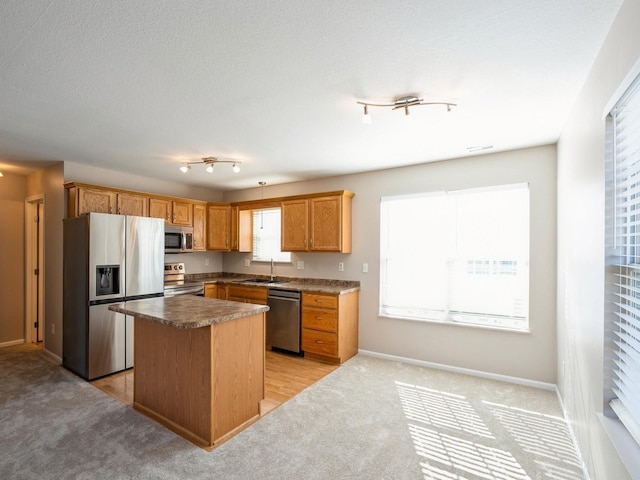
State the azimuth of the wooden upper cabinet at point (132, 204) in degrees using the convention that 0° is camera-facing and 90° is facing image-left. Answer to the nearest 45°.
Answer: approximately 315°

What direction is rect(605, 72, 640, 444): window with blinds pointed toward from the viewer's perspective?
to the viewer's left

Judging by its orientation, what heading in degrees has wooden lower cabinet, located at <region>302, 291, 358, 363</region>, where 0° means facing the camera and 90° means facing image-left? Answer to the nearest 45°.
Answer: approximately 45°

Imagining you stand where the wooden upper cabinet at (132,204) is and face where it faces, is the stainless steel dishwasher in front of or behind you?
in front

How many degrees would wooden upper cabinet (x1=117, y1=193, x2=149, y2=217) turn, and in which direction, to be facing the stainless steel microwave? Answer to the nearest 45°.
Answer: approximately 45° to its left

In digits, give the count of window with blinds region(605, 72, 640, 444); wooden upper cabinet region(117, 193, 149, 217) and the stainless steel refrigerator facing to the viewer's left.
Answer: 1

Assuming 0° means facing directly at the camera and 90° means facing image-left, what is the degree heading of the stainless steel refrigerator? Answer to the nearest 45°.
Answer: approximately 315°

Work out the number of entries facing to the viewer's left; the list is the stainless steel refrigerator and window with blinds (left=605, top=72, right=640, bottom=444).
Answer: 1

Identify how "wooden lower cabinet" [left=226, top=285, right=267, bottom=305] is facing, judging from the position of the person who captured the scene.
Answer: facing the viewer and to the left of the viewer

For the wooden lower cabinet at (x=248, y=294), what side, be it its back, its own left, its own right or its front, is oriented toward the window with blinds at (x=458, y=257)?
left

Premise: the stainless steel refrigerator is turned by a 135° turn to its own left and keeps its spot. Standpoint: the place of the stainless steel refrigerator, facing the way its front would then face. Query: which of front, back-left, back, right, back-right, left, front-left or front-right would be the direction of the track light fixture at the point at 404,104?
back-right

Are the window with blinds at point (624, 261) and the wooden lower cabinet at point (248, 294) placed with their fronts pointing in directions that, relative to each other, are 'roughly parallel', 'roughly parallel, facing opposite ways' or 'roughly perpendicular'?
roughly perpendicular

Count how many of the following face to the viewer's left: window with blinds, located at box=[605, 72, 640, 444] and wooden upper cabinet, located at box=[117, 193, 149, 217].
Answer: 1

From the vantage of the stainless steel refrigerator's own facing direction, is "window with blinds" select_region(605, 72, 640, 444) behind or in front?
in front

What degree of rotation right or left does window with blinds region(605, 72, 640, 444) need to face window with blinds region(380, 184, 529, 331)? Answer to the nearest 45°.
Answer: approximately 45° to its right
